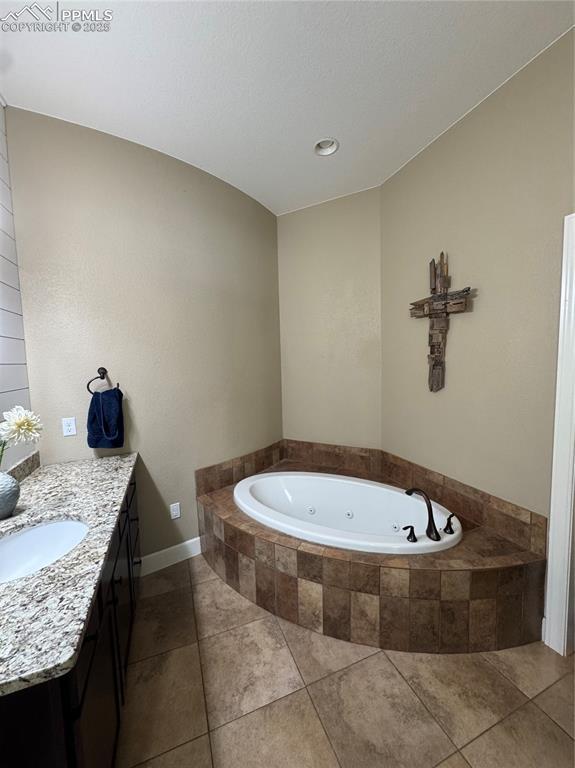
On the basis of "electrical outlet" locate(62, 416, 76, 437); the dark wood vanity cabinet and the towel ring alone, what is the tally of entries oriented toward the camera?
2

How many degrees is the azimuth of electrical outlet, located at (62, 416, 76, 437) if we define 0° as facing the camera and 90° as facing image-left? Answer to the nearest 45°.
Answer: approximately 0°

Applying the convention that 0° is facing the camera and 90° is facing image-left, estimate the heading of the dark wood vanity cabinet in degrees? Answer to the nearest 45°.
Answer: approximately 270°

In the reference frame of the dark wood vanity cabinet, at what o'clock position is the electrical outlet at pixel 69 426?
The electrical outlet is roughly at 9 o'clock from the dark wood vanity cabinet.

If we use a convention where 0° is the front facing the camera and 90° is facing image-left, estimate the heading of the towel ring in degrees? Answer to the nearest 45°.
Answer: approximately 0°

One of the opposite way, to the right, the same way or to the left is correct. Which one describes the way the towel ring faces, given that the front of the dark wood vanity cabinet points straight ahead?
to the right

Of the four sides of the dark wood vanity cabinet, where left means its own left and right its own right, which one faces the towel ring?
left

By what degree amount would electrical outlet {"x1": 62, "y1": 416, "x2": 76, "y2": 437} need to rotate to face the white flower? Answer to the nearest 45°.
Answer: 0° — it already faces it
